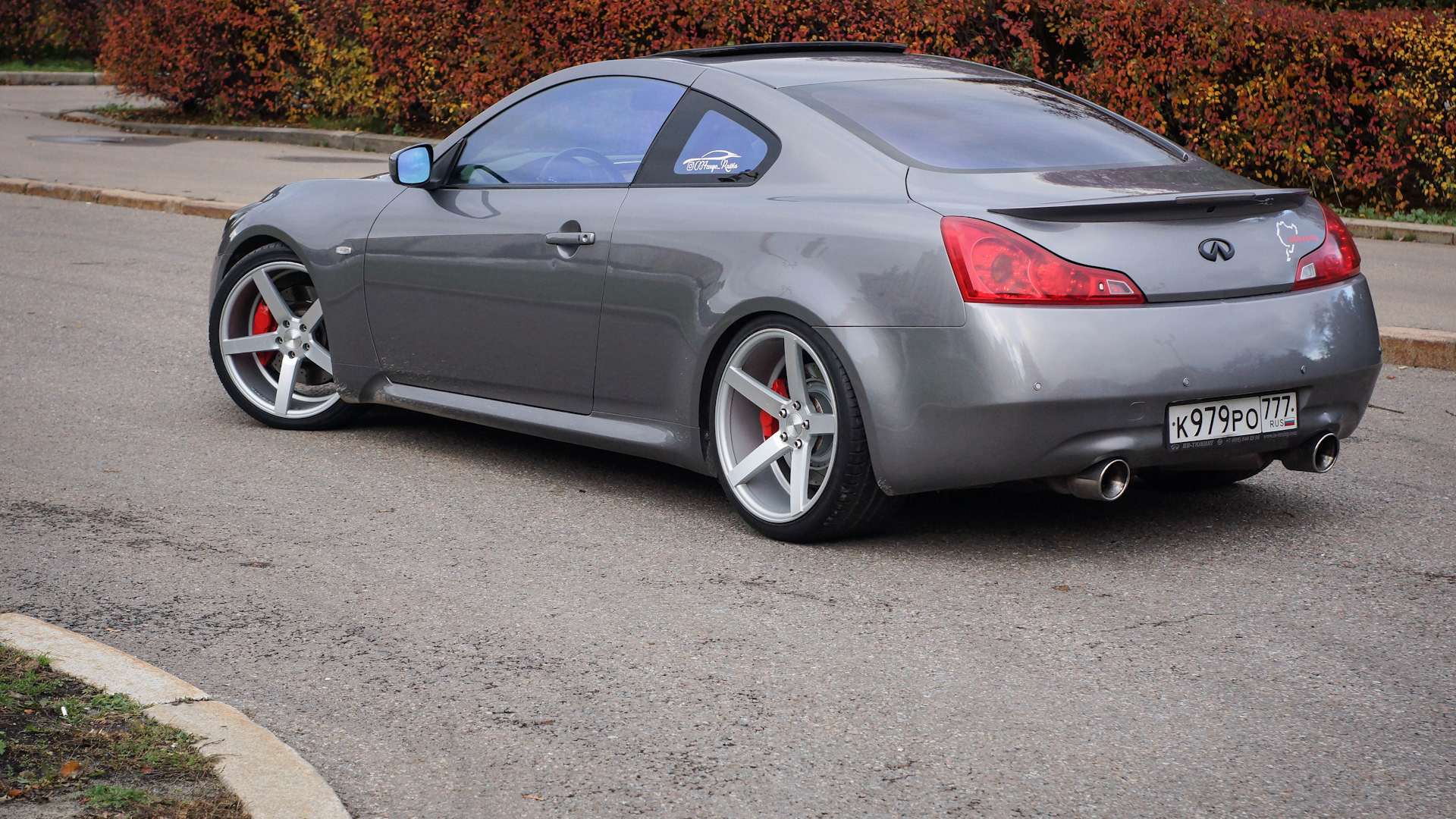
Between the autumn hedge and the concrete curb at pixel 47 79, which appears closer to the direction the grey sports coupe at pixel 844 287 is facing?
the concrete curb

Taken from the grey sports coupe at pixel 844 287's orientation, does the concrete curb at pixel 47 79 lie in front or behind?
in front

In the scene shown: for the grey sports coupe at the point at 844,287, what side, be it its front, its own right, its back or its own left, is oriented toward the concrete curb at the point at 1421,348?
right

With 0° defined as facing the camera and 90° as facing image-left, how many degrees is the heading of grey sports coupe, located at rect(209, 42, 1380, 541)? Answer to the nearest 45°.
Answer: approximately 135°

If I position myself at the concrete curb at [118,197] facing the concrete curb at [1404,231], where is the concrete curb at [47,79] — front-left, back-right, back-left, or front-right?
back-left

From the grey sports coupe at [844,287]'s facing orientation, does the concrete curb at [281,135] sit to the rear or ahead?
ahead

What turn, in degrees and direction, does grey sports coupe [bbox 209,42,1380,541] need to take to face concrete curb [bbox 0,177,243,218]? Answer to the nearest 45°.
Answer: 0° — it already faces it

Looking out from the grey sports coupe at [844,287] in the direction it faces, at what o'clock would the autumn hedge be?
The autumn hedge is roughly at 2 o'clock from the grey sports coupe.
